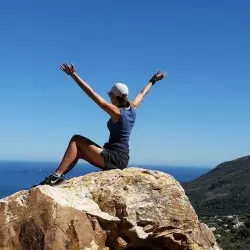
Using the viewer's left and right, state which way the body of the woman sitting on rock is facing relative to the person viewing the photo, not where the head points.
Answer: facing away from the viewer and to the left of the viewer
